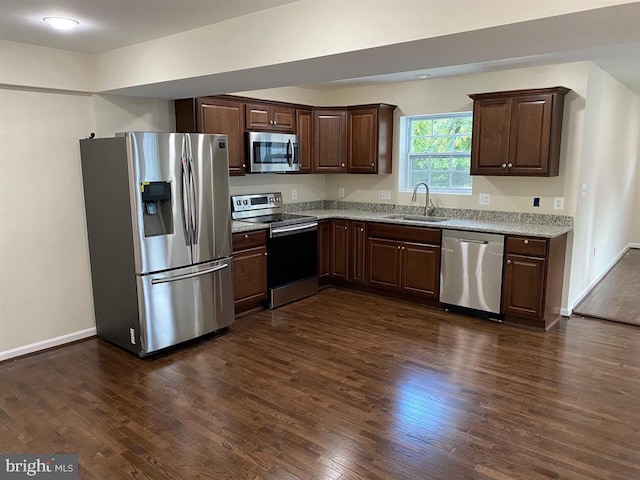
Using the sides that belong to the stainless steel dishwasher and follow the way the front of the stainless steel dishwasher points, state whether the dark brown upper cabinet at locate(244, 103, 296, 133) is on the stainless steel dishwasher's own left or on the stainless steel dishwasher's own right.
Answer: on the stainless steel dishwasher's own right

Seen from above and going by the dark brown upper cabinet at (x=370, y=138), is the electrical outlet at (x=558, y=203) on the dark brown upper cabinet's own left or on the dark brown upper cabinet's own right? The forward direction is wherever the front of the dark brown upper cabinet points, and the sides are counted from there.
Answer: on the dark brown upper cabinet's own left

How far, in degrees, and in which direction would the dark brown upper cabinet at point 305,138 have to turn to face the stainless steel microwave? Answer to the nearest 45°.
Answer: approximately 90° to its right

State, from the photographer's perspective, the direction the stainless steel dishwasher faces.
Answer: facing the viewer and to the left of the viewer

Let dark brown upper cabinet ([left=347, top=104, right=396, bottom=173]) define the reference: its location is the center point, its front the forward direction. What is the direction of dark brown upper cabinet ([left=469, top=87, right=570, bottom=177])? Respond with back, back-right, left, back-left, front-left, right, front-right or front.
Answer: left

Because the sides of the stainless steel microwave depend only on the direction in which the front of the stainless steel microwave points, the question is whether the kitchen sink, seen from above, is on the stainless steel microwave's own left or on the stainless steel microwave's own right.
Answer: on the stainless steel microwave's own left

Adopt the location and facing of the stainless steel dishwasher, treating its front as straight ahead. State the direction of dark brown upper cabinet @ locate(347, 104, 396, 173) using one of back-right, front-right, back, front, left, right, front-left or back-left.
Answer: right

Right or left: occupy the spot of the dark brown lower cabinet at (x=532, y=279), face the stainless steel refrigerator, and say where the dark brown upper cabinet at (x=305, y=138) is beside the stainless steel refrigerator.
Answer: right

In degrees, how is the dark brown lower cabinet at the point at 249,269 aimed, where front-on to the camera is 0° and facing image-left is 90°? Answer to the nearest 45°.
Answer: approximately 315°

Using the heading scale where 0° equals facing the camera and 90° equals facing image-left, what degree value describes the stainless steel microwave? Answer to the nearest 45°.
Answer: approximately 315°
